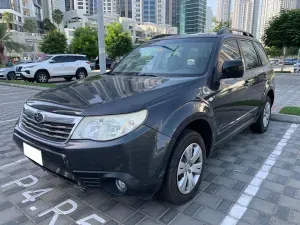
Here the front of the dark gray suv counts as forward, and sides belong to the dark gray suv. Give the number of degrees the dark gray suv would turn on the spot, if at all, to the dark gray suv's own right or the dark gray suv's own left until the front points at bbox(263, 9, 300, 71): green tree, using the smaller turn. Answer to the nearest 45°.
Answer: approximately 180°

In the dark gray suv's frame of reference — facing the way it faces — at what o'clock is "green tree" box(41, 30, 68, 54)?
The green tree is roughly at 4 o'clock from the dark gray suv.

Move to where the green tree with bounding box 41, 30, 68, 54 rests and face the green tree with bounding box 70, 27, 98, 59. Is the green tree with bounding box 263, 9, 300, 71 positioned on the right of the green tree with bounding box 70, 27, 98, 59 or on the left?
right

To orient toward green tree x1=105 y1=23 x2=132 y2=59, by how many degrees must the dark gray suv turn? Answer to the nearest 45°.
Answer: approximately 135° to its right

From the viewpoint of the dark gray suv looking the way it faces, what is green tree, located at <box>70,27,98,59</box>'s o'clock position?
The green tree is roughly at 4 o'clock from the dark gray suv.

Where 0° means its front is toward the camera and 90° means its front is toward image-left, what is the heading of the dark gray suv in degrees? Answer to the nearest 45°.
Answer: approximately 45°

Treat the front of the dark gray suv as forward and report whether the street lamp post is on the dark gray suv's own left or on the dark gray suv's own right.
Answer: on the dark gray suv's own right

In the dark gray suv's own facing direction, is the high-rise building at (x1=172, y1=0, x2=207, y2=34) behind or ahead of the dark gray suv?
behind

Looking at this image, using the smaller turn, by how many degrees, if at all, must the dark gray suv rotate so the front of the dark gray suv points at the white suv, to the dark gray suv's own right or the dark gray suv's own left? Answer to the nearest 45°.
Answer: approximately 135° to the dark gray suv's own right
